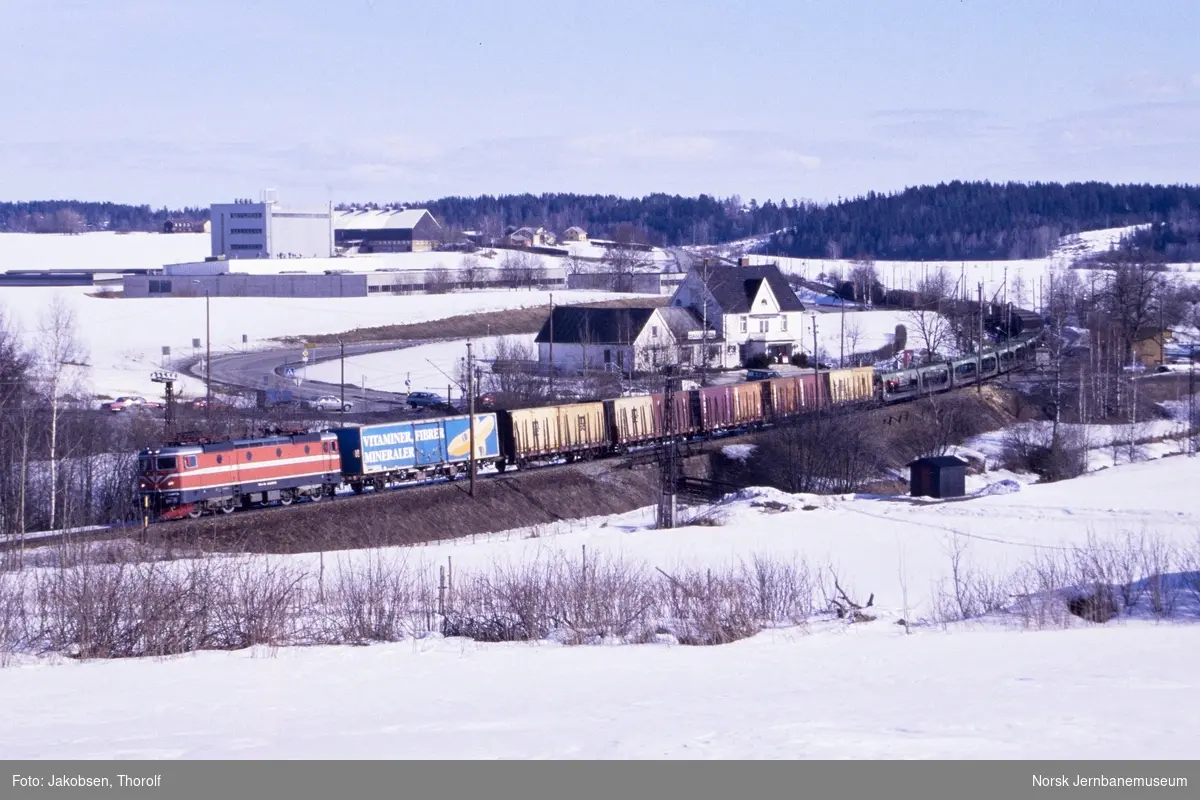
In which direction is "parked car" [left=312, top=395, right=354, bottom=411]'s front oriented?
to the viewer's right

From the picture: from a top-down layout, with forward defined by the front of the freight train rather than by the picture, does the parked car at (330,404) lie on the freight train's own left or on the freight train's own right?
on the freight train's own right

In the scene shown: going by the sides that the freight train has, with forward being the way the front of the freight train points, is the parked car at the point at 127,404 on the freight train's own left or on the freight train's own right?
on the freight train's own right
